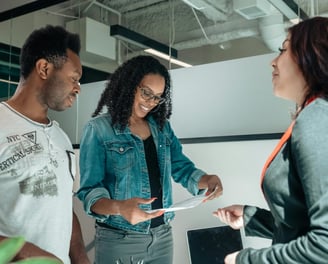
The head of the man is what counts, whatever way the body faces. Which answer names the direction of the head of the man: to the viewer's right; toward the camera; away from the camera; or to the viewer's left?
to the viewer's right

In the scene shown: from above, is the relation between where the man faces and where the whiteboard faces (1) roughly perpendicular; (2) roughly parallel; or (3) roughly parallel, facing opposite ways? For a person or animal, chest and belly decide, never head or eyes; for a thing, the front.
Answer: roughly perpendicular

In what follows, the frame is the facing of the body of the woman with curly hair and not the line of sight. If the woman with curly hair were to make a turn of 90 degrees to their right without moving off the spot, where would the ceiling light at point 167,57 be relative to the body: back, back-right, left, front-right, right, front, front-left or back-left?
back-right

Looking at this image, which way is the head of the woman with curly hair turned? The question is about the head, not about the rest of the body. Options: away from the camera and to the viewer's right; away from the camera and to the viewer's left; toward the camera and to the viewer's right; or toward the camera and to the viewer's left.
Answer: toward the camera and to the viewer's right

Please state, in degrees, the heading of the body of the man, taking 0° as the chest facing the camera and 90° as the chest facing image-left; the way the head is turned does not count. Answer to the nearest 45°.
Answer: approximately 315°

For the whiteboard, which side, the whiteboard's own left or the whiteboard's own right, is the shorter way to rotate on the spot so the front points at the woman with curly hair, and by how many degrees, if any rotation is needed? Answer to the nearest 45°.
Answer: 0° — it already faces them

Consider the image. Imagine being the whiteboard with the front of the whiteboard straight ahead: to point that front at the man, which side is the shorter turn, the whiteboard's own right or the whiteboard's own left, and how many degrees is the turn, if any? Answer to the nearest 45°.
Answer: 0° — it already faces them

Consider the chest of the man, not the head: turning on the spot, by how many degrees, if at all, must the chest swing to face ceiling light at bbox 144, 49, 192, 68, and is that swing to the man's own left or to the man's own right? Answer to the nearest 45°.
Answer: approximately 90° to the man's own left

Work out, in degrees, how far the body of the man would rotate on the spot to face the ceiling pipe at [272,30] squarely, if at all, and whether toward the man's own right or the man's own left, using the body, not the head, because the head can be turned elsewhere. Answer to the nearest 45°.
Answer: approximately 90° to the man's own left

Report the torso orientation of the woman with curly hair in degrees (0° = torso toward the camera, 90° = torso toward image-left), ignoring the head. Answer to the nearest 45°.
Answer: approximately 315°

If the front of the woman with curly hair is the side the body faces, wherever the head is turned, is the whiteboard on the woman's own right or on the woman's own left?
on the woman's own left

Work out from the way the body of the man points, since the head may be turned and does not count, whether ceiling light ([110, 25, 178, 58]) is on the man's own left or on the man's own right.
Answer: on the man's own left
